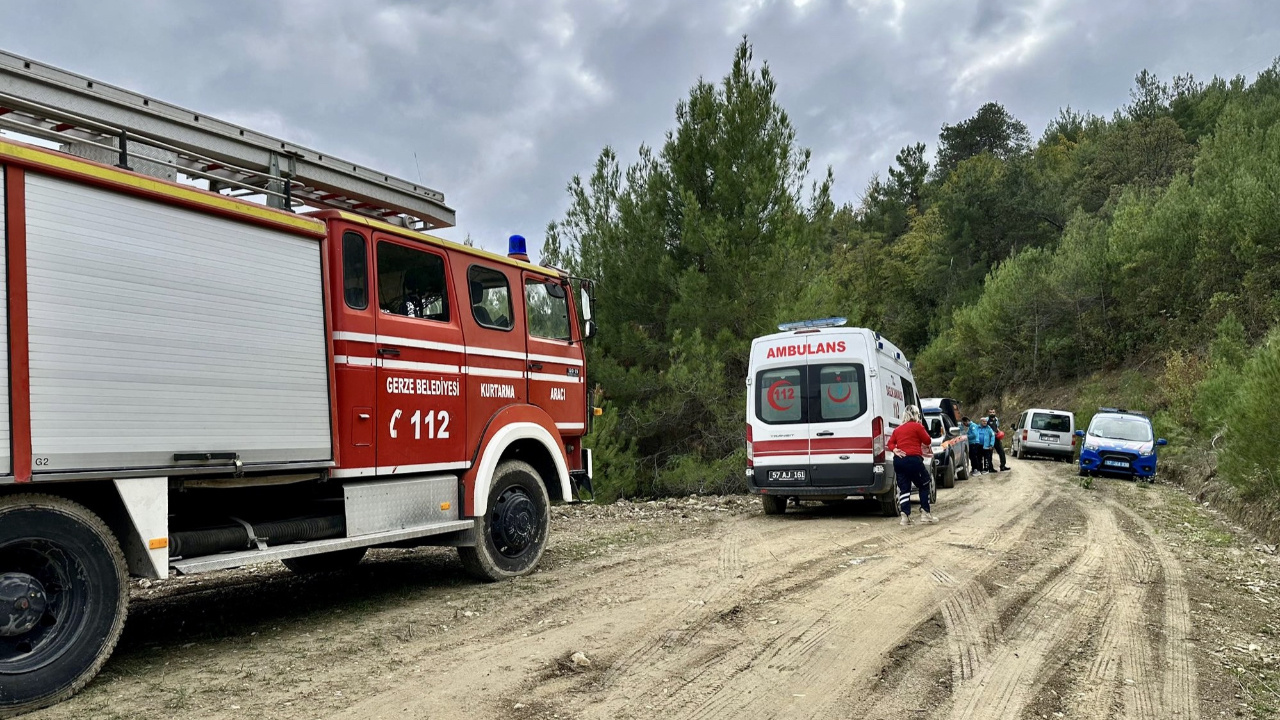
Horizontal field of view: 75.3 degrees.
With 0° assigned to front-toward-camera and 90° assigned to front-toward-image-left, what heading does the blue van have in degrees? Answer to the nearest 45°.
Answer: approximately 0°

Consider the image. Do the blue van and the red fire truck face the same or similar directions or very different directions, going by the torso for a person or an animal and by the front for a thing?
very different directions

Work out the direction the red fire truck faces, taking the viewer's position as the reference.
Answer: facing away from the viewer and to the right of the viewer

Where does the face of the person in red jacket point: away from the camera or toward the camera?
away from the camera

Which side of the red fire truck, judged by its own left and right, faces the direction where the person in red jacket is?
front

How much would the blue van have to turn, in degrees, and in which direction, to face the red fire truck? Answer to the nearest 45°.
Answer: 0° — it already faces it

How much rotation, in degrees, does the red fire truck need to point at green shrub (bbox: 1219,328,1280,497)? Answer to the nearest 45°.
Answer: approximately 45° to its right

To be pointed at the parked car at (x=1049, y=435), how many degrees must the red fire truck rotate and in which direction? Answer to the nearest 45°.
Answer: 0° — it already faces it

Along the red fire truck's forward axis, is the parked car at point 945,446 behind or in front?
in front

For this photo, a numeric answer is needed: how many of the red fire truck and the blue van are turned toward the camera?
1
